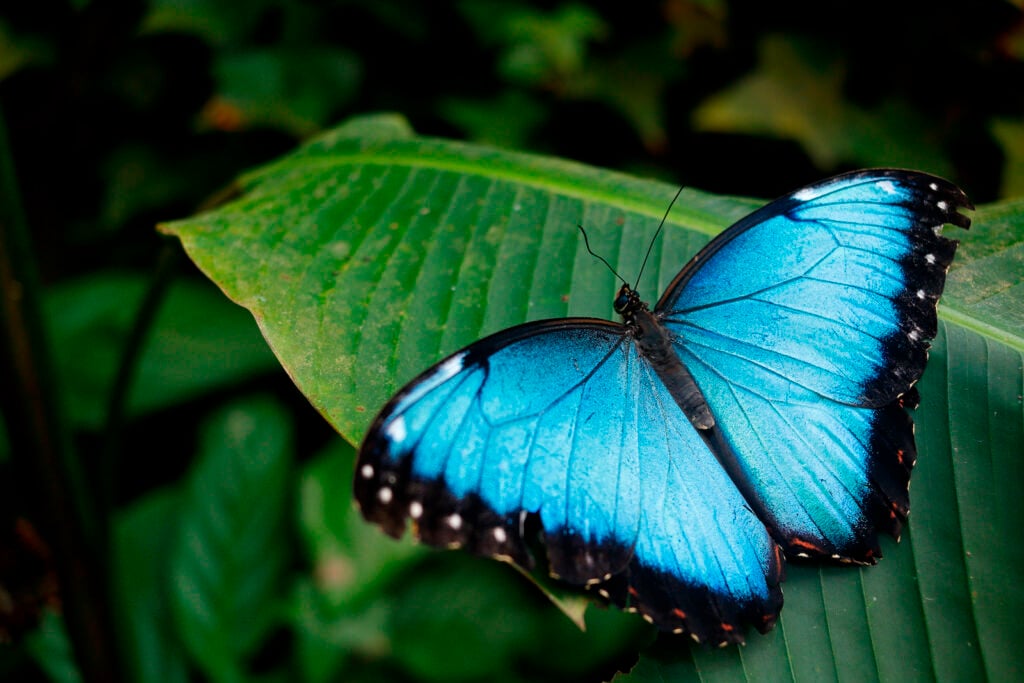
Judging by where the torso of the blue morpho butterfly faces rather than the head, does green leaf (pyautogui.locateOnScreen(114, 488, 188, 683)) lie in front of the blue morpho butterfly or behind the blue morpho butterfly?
in front

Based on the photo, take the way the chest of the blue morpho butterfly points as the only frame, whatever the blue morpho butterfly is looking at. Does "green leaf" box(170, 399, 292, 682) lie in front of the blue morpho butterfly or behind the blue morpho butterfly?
in front

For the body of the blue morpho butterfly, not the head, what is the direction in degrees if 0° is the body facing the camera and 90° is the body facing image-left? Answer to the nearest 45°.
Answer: approximately 135°
